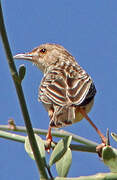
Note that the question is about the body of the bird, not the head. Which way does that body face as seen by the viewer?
away from the camera
